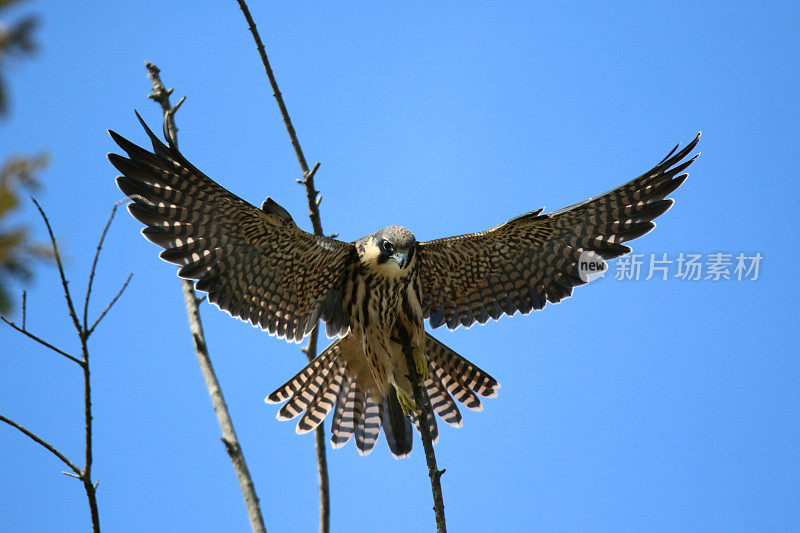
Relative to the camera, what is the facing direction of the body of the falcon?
toward the camera
